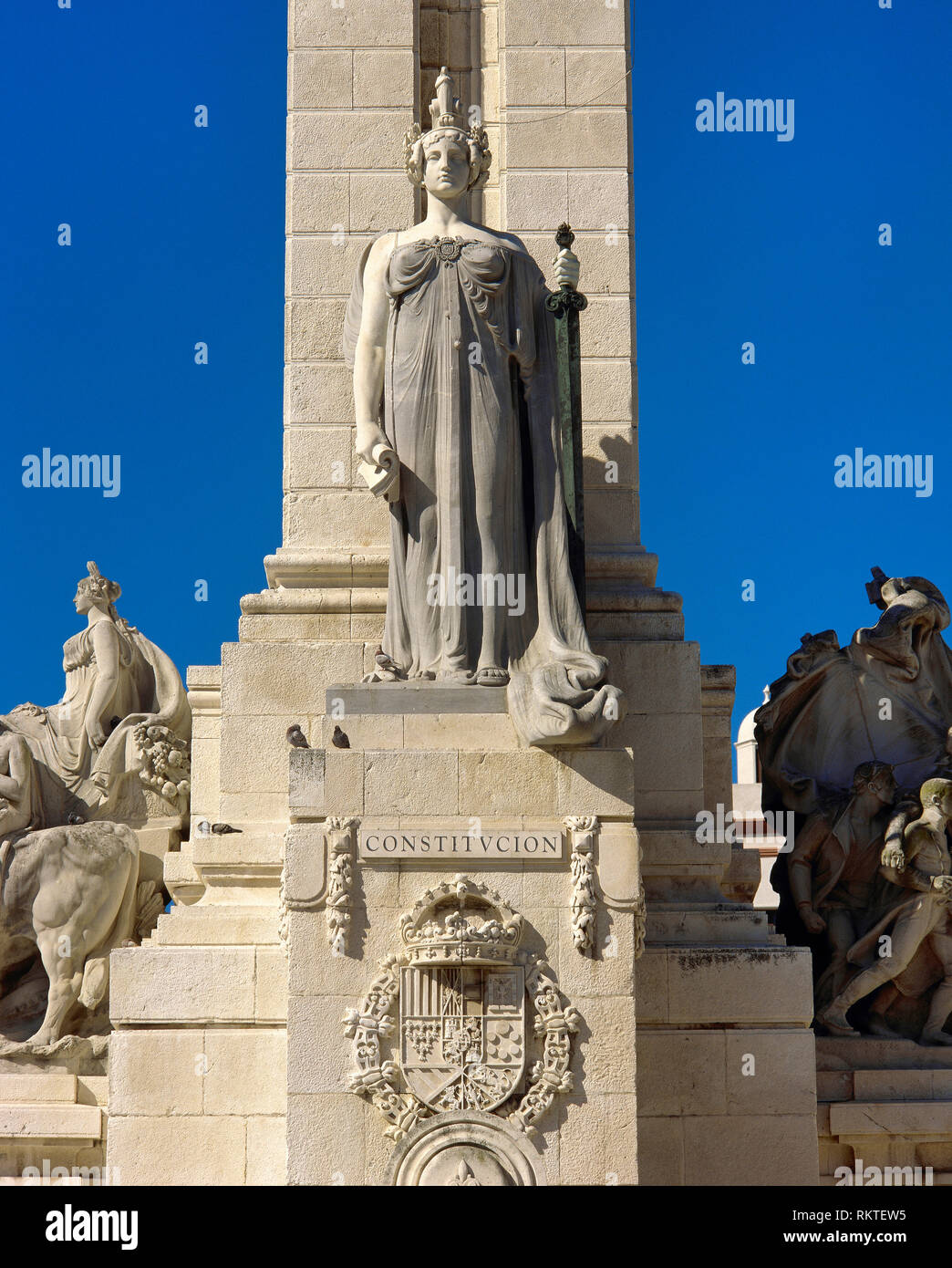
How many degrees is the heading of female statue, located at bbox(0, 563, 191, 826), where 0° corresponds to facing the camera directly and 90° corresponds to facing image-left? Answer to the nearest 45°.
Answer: approximately 90°

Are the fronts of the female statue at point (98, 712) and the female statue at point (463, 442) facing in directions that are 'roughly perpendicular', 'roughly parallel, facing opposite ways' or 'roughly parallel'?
roughly perpendicular

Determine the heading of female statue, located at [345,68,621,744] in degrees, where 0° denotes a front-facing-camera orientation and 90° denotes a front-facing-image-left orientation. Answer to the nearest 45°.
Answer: approximately 0°

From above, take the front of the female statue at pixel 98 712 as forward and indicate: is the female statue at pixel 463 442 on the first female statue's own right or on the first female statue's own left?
on the first female statue's own left

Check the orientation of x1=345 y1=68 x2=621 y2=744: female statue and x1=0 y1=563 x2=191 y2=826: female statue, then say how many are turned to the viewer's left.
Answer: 1

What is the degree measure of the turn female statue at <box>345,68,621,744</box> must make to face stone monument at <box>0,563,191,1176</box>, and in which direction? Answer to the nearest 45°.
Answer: approximately 135° to its right
